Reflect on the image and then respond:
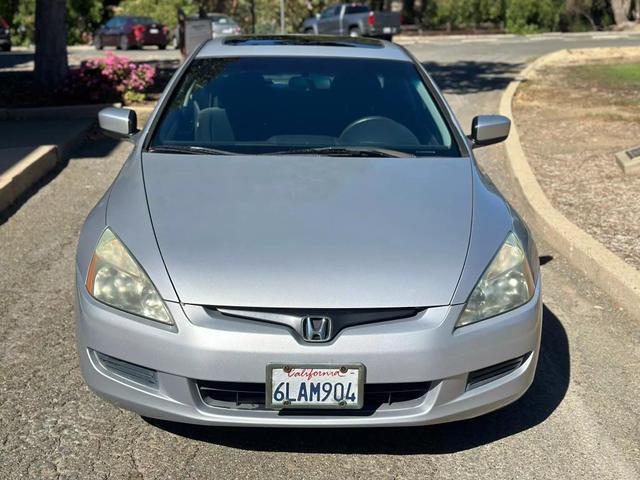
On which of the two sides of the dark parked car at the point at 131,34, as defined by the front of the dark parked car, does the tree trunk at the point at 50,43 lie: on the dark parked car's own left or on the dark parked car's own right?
on the dark parked car's own left

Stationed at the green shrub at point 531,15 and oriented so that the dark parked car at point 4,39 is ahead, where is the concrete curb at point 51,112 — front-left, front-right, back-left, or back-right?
front-left

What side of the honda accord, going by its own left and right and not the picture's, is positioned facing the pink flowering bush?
back

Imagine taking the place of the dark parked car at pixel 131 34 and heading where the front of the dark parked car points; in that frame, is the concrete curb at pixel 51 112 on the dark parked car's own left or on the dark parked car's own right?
on the dark parked car's own left

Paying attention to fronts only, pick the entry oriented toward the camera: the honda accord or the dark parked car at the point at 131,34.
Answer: the honda accord

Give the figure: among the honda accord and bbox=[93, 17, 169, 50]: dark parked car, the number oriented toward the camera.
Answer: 1

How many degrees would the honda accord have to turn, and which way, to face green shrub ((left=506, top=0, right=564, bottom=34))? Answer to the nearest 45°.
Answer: approximately 180°

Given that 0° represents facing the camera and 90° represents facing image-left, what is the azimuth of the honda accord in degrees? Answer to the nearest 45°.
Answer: approximately 0°
